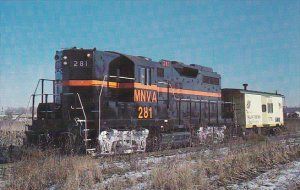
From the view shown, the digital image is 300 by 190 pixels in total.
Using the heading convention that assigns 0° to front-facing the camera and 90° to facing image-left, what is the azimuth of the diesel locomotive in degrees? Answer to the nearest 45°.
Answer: approximately 45°

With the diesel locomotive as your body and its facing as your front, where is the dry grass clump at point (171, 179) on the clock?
The dry grass clump is roughly at 10 o'clock from the diesel locomotive.
